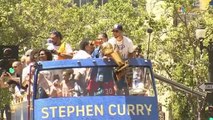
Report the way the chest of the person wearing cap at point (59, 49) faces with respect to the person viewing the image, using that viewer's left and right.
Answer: facing the viewer and to the left of the viewer
